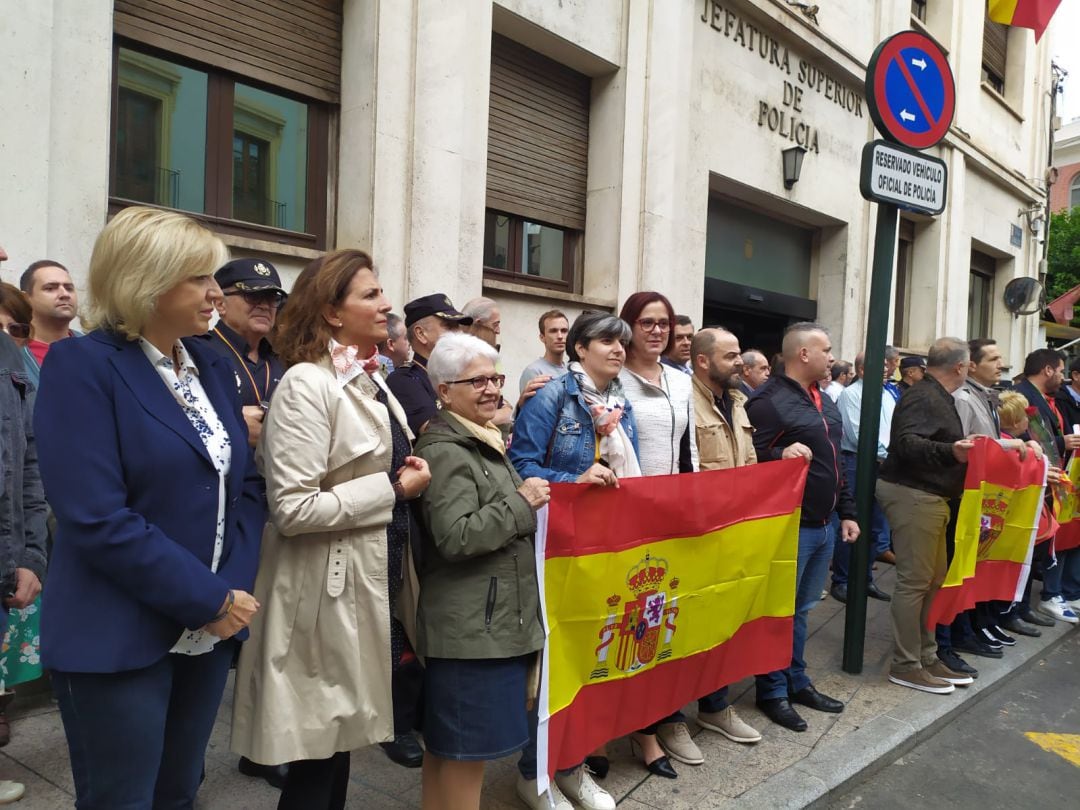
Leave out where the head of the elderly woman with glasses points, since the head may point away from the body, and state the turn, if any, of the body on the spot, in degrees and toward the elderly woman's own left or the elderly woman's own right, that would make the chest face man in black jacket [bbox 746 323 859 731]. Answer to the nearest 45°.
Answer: approximately 90° to the elderly woman's own left

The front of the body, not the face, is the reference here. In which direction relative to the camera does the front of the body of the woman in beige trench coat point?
to the viewer's right

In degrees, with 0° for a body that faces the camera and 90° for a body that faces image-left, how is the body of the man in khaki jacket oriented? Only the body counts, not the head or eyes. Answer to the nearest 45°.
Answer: approximately 315°

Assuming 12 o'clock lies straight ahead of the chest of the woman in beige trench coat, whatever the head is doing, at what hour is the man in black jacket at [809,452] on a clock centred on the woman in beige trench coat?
The man in black jacket is roughly at 11 o'clock from the woman in beige trench coat.

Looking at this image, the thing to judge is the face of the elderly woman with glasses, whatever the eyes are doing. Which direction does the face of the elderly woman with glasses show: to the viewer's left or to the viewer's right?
to the viewer's right

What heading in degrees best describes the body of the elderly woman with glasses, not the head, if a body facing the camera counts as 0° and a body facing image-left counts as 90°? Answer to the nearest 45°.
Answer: approximately 315°

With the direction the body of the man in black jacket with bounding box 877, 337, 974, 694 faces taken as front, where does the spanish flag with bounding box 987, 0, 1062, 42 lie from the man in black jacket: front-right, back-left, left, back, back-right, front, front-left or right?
left

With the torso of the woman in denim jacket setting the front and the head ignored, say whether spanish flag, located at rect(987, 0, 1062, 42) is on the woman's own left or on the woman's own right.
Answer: on the woman's own left

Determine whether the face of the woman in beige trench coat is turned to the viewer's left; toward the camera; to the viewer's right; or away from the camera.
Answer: to the viewer's right

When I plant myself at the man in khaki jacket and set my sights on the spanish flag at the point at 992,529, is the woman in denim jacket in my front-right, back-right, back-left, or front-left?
back-right

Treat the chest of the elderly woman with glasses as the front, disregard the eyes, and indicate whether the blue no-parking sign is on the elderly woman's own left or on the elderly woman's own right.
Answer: on the elderly woman's own left
